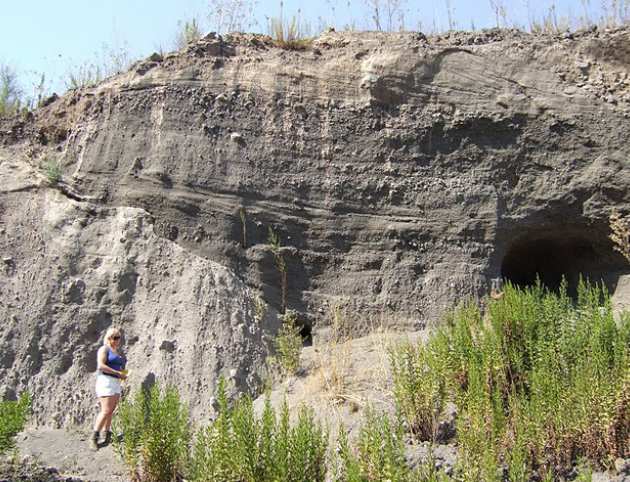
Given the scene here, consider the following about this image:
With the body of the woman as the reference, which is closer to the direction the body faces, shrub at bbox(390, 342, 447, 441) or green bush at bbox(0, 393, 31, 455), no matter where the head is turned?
the shrub

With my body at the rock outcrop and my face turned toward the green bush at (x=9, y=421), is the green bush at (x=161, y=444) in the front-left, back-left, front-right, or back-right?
front-left

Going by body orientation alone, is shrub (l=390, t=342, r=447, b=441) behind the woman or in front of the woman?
in front

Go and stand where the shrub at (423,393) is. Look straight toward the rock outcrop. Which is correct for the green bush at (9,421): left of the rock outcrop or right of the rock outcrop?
left

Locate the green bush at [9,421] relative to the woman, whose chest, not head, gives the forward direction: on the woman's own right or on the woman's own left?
on the woman's own right

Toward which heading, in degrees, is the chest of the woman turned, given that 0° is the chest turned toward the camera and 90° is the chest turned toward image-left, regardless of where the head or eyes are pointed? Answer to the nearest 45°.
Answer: approximately 315°

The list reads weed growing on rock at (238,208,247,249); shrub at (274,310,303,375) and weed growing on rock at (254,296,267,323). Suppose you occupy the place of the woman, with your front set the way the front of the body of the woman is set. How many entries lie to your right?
0

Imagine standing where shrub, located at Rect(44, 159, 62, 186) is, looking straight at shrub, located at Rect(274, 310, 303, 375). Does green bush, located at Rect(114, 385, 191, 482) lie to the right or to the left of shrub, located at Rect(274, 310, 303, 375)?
right

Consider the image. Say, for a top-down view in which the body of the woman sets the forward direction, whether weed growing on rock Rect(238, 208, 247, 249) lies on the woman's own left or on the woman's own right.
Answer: on the woman's own left

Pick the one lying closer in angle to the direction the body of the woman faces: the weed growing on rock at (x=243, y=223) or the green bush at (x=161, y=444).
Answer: the green bush

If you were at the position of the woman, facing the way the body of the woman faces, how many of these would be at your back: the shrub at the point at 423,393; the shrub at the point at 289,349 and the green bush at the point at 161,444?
0

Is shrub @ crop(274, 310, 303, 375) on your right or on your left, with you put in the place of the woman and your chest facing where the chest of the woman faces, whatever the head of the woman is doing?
on your left
